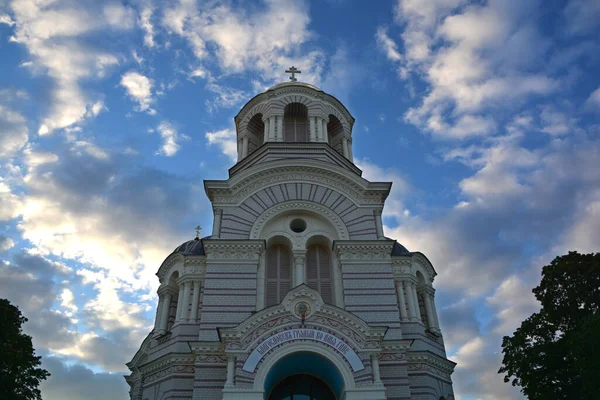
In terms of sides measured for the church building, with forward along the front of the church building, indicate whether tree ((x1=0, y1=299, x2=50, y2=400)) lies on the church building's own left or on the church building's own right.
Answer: on the church building's own right

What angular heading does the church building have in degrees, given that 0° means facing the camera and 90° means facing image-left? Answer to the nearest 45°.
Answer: approximately 0°

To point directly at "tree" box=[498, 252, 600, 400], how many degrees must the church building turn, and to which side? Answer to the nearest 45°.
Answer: approximately 90° to its left
